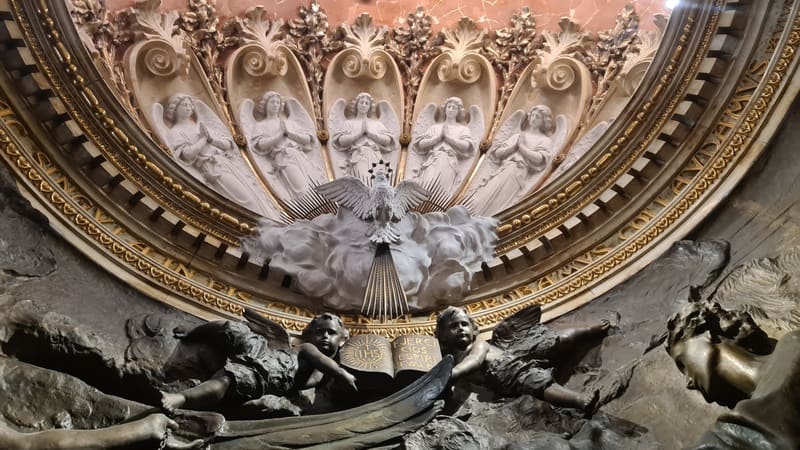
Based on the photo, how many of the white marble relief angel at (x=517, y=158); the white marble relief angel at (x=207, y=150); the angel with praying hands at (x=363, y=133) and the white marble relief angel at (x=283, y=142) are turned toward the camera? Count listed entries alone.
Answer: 4

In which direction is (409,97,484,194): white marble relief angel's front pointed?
toward the camera

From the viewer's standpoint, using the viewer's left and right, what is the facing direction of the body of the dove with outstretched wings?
facing the viewer

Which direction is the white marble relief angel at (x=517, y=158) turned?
toward the camera

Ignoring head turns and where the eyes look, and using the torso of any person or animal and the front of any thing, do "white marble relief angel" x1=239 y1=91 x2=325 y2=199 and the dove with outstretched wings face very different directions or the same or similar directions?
same or similar directions

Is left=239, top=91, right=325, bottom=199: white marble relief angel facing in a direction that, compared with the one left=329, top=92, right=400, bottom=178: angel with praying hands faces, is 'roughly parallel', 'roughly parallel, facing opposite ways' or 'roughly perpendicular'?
roughly parallel

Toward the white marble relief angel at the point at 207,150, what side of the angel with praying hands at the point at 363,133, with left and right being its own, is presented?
right

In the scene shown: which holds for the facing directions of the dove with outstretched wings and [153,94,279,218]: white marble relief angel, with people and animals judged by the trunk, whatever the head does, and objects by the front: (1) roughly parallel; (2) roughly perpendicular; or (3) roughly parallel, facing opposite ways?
roughly parallel
